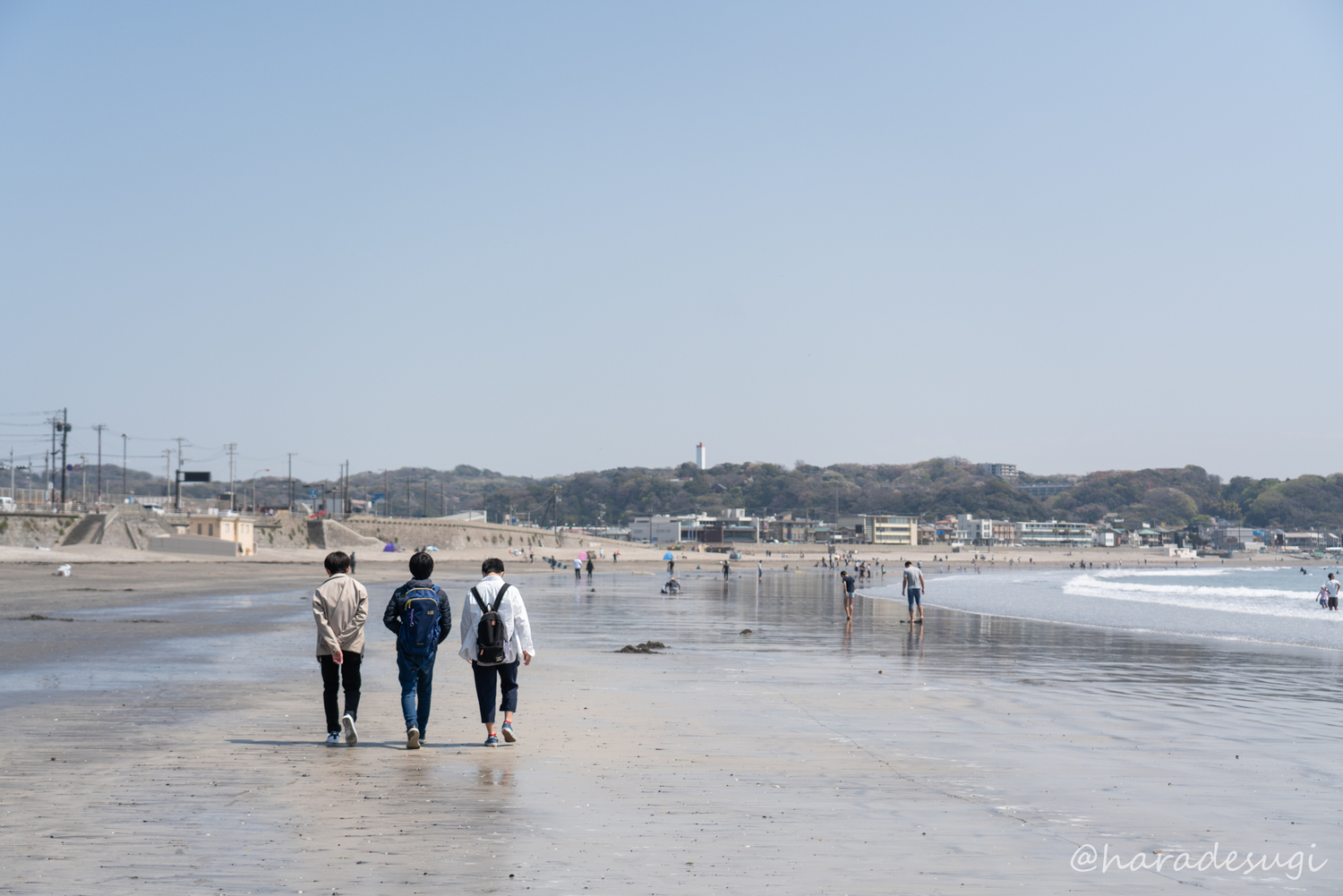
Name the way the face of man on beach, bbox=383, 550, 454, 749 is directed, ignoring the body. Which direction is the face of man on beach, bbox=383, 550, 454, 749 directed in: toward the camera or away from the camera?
away from the camera

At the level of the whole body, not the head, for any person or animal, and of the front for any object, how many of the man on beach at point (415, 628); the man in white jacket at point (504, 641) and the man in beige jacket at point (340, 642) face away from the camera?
3

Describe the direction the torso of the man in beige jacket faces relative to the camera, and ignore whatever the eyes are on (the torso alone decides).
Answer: away from the camera

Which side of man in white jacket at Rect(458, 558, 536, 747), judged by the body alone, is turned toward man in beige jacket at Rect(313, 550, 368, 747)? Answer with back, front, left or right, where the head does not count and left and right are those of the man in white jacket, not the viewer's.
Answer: left

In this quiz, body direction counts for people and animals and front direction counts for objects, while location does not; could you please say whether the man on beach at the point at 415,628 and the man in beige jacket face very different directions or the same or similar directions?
same or similar directions

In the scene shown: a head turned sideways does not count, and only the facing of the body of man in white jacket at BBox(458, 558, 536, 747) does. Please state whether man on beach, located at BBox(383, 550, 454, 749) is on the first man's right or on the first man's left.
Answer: on the first man's left

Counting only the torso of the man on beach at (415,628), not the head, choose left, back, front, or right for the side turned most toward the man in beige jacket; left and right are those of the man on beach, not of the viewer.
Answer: left

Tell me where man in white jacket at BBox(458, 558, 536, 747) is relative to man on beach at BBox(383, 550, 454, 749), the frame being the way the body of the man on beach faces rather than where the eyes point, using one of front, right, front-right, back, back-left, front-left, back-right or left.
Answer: right

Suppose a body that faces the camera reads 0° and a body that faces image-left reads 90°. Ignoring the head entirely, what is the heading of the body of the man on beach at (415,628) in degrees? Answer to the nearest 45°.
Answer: approximately 180°

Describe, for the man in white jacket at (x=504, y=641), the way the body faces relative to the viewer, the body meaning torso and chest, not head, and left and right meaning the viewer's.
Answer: facing away from the viewer

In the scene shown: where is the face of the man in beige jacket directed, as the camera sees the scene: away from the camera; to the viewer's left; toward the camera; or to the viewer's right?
away from the camera

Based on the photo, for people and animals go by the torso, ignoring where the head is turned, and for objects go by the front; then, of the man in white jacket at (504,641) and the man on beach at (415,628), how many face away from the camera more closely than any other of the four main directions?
2
